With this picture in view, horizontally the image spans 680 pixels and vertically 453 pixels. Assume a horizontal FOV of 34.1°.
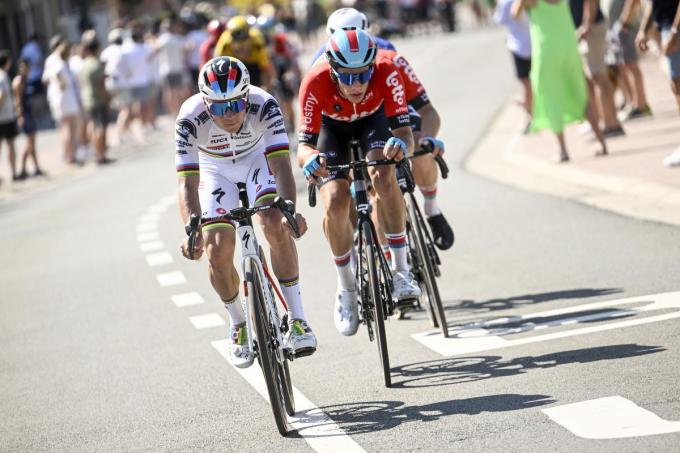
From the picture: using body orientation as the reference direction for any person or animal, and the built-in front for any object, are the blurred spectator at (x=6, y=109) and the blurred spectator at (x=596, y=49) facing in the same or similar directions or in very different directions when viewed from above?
very different directions

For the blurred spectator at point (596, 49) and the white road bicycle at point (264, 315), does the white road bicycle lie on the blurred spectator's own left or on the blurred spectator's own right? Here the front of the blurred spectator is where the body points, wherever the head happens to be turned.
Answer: on the blurred spectator's own left

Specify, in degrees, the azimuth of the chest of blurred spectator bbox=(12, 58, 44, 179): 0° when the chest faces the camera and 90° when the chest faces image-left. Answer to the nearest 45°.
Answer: approximately 270°

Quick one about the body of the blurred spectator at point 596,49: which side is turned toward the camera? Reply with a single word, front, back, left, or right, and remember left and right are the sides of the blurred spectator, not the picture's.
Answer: left

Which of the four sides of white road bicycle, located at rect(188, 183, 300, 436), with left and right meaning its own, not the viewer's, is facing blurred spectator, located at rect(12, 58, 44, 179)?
back

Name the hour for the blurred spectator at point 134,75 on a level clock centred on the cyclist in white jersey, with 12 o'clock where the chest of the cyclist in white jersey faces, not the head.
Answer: The blurred spectator is roughly at 6 o'clock from the cyclist in white jersey.

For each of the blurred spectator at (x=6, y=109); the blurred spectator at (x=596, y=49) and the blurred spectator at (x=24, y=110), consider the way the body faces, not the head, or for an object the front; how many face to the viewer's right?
2

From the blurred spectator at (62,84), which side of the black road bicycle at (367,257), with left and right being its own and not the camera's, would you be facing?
back

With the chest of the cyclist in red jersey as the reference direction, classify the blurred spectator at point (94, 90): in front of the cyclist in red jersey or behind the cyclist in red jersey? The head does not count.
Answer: behind

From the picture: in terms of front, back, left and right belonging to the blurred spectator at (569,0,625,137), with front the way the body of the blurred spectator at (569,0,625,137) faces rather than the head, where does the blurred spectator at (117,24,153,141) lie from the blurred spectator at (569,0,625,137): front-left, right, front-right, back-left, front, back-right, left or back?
front-right

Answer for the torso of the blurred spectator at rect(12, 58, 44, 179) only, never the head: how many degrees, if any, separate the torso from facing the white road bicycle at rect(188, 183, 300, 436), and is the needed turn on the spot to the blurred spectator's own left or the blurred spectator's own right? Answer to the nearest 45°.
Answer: approximately 90° to the blurred spectator's own right

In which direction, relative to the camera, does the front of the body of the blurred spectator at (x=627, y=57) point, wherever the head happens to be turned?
to the viewer's left
